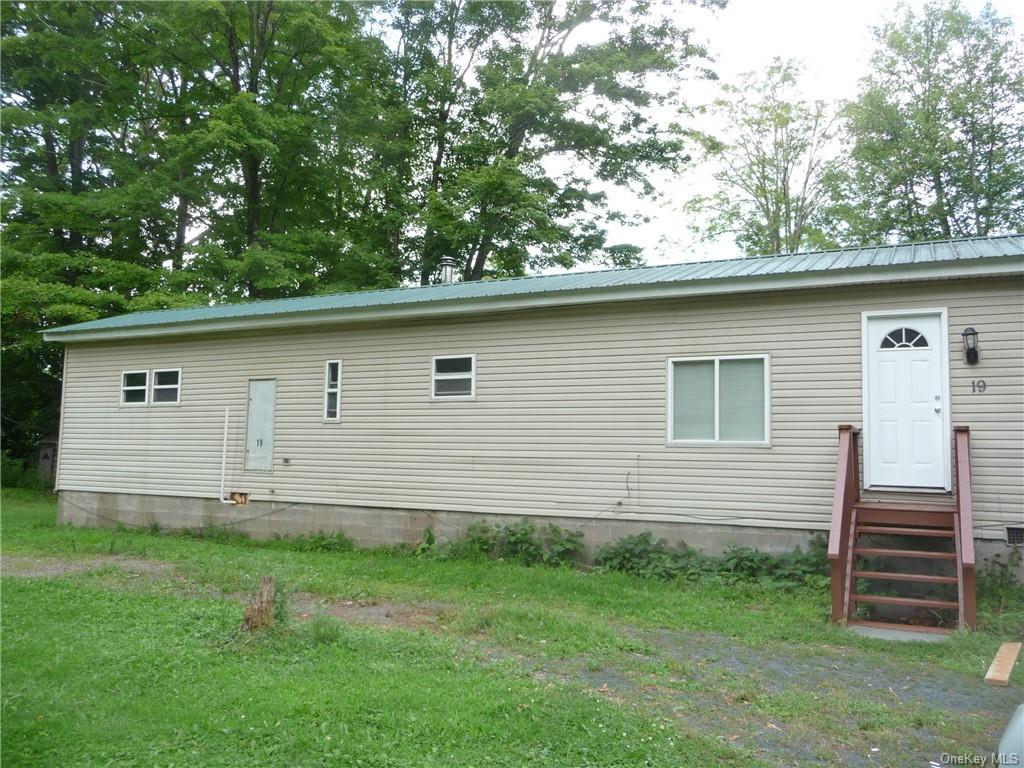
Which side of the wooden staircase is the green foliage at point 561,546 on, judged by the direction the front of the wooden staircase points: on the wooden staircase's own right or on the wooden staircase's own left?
on the wooden staircase's own right

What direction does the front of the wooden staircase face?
toward the camera

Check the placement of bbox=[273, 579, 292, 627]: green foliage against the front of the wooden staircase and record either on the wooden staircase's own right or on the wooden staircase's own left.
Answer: on the wooden staircase's own right

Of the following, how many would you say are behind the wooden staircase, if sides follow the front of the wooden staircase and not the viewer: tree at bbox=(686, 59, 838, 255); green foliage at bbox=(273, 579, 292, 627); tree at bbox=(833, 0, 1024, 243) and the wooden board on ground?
2

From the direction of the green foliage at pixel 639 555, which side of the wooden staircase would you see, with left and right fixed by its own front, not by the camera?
right

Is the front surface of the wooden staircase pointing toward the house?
no

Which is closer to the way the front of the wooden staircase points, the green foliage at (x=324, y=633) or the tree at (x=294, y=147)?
the green foliage

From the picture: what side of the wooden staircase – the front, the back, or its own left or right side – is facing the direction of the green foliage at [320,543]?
right

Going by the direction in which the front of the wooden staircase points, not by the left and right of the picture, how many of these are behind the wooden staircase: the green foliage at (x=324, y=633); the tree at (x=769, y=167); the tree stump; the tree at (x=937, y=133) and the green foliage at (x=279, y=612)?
2

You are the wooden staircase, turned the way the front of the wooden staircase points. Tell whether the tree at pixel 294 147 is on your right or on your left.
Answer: on your right

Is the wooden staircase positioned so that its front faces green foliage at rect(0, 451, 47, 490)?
no

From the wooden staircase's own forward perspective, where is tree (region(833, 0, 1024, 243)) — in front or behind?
behind

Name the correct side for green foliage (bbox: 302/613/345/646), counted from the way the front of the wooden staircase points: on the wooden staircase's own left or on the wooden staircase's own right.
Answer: on the wooden staircase's own right

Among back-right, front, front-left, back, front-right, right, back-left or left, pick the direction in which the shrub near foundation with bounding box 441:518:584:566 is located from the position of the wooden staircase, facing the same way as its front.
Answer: right

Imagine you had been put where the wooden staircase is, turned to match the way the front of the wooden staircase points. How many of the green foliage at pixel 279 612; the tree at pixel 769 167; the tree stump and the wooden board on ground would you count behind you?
1
